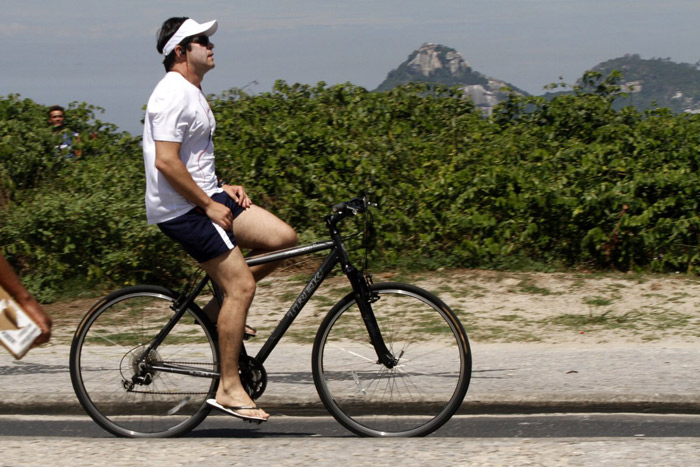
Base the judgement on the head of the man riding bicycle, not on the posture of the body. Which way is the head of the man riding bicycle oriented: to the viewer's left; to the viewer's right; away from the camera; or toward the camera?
to the viewer's right

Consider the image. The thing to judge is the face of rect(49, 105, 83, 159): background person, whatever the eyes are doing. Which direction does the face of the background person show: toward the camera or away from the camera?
toward the camera

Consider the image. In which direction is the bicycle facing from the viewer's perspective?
to the viewer's right

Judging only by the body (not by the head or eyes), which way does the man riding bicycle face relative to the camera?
to the viewer's right

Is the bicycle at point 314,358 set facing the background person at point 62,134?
no

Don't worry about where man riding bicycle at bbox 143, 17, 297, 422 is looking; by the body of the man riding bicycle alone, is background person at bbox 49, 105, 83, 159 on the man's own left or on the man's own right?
on the man's own left
